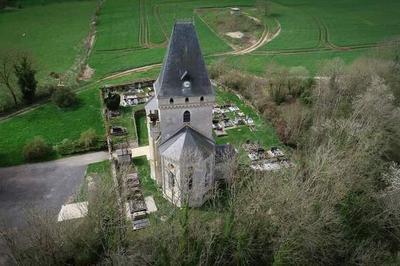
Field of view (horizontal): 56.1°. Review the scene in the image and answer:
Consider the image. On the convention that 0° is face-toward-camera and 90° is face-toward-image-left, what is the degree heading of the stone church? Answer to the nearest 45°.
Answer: approximately 180°
